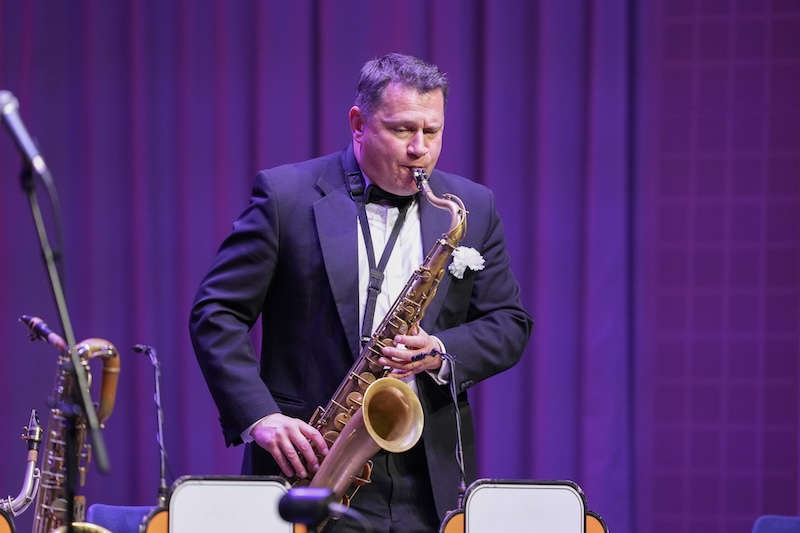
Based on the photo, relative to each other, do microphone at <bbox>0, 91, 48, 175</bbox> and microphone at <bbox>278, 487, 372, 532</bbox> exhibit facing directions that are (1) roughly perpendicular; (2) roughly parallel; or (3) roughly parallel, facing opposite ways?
roughly parallel

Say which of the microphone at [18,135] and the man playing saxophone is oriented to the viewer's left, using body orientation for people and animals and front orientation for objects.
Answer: the microphone

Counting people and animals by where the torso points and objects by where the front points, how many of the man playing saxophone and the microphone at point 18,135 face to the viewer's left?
1

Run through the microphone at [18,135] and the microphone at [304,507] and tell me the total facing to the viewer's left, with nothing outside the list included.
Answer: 2

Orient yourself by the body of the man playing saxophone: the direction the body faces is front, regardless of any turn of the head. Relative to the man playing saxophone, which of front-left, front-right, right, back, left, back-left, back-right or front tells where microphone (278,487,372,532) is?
front-right

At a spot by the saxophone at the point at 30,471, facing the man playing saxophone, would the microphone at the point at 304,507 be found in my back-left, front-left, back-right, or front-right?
front-right

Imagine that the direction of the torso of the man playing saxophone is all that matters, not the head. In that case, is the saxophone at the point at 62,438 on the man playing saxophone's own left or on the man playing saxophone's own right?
on the man playing saxophone's own right

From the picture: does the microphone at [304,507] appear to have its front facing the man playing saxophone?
no

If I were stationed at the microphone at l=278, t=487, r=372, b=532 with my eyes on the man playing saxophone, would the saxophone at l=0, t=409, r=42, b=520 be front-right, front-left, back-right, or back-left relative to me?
front-left

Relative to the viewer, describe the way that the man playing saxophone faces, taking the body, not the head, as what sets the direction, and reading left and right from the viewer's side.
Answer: facing the viewer and to the right of the viewer

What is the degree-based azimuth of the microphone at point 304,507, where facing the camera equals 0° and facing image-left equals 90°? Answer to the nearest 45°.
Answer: approximately 90°

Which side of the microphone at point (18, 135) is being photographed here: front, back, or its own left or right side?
left
